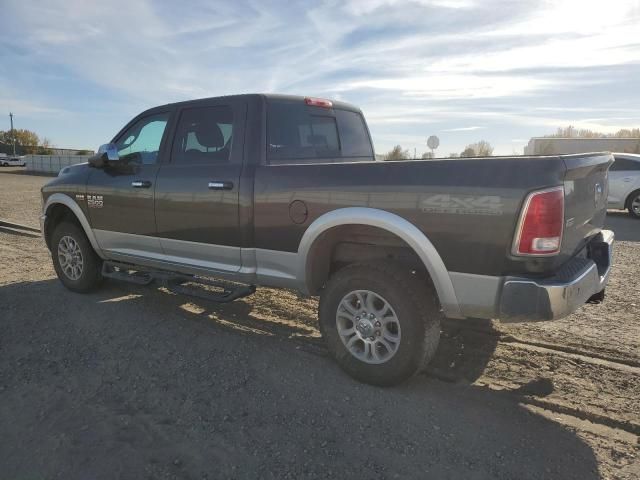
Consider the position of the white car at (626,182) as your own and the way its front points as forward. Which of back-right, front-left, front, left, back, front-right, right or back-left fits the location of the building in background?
left

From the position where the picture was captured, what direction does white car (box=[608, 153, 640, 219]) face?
facing to the left of the viewer

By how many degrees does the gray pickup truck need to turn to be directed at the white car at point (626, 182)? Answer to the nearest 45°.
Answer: approximately 90° to its right

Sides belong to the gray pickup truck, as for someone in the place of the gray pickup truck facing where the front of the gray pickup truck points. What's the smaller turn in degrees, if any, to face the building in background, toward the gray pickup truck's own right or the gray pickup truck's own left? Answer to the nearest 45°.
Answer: approximately 90° to the gray pickup truck's own right

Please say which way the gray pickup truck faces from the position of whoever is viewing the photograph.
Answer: facing away from the viewer and to the left of the viewer
